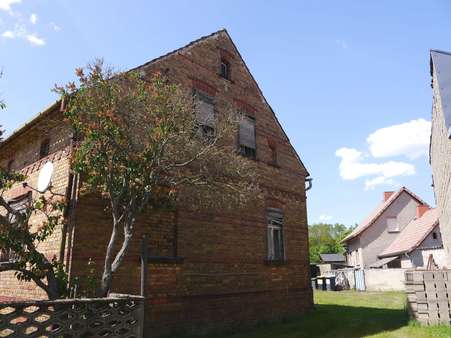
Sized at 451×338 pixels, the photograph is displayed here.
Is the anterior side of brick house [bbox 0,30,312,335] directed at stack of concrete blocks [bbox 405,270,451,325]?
no

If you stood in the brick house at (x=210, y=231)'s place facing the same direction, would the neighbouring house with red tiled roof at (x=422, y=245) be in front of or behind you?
behind

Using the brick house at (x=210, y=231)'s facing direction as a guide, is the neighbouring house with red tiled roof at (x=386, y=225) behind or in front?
behind
